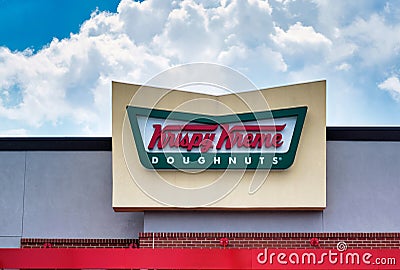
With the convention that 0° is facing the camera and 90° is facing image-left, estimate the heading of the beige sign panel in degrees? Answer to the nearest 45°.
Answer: approximately 0°
